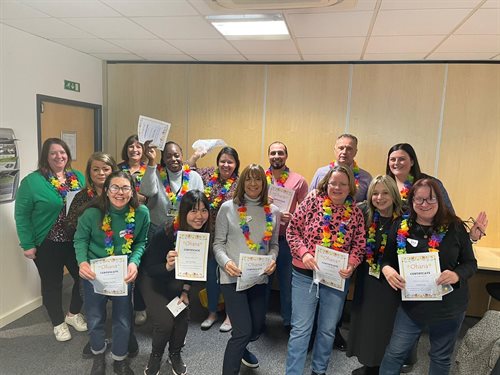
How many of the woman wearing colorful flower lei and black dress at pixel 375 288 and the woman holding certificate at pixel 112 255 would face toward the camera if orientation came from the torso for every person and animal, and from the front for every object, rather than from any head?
2

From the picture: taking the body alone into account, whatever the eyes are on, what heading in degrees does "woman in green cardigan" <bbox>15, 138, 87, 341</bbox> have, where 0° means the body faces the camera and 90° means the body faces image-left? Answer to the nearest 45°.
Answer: approximately 315°

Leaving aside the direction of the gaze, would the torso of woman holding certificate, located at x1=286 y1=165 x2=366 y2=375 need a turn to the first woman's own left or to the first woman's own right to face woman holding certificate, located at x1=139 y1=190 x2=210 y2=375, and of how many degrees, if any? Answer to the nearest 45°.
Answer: approximately 90° to the first woman's own right

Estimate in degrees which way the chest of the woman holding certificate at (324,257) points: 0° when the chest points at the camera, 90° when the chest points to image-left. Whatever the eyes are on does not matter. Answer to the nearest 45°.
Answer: approximately 0°

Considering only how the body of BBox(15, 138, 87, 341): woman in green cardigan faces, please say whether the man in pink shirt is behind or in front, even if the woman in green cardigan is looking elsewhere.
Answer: in front

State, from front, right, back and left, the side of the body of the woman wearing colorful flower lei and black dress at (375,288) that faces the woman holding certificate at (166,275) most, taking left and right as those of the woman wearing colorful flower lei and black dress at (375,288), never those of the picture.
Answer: right

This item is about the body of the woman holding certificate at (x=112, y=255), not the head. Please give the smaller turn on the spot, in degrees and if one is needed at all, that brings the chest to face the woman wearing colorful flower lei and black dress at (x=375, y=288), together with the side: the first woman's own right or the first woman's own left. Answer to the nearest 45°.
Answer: approximately 45° to the first woman's own left

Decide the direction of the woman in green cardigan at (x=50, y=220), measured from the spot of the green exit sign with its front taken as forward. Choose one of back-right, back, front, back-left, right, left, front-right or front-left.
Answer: front-right

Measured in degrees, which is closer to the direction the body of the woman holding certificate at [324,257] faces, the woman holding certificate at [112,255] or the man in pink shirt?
the woman holding certificate
